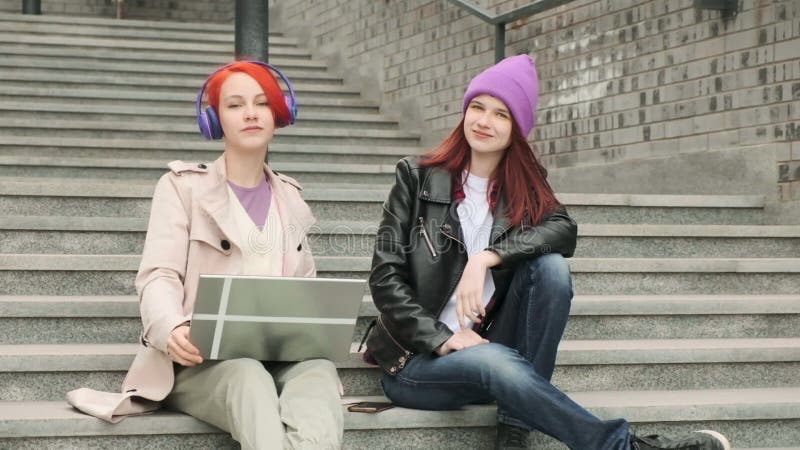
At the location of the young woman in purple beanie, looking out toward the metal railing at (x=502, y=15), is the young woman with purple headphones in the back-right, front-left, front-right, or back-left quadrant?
back-left

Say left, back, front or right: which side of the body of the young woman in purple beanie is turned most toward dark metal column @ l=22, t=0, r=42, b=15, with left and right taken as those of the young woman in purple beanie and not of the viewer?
back

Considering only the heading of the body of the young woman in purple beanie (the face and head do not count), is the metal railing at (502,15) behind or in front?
behind

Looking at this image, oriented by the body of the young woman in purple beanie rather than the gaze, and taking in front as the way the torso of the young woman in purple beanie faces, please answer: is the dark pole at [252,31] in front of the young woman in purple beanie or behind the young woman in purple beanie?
behind

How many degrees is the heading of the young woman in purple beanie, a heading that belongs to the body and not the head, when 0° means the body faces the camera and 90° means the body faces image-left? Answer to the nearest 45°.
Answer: approximately 315°
